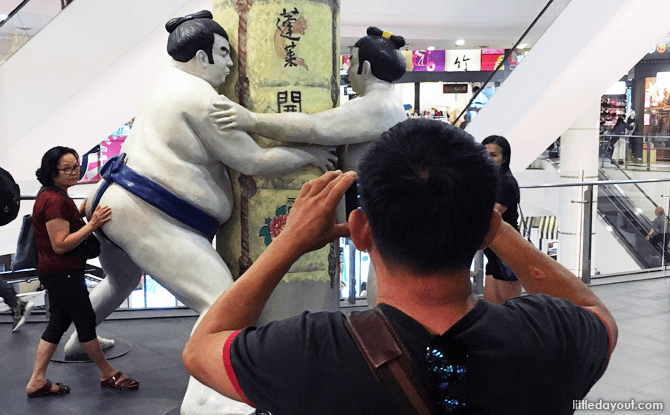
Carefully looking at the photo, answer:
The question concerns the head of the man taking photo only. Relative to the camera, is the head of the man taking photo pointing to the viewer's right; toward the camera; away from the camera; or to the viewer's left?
away from the camera

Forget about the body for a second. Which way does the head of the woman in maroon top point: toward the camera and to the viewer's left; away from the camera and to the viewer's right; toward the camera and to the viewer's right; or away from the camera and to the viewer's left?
toward the camera and to the viewer's right

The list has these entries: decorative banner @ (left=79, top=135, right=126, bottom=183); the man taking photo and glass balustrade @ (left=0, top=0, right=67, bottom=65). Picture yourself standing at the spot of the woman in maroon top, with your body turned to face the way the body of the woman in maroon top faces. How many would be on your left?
2

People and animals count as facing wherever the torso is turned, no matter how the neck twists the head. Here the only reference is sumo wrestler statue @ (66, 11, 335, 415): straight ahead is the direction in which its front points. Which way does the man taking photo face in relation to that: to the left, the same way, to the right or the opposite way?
to the left

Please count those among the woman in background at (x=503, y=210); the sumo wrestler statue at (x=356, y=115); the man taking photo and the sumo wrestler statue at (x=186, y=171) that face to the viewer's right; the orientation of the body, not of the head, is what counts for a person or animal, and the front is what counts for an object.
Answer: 1

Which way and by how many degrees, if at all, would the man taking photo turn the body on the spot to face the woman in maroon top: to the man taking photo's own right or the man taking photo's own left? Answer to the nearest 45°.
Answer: approximately 45° to the man taking photo's own left

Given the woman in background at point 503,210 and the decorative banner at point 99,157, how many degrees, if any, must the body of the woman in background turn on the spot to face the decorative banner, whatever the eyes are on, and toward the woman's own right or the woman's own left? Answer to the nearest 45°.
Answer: approximately 90° to the woman's own right

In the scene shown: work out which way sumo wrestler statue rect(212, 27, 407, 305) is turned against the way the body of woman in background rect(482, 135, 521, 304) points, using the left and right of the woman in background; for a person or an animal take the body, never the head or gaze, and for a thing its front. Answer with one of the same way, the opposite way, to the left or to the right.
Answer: to the right

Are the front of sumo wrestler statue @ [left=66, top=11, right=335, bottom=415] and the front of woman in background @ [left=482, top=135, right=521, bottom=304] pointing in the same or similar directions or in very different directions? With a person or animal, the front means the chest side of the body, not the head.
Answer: very different directions

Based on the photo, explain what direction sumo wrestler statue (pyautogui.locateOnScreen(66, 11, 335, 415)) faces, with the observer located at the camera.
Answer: facing to the right of the viewer

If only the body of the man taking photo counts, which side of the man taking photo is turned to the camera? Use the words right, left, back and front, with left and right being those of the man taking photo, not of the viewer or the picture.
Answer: back

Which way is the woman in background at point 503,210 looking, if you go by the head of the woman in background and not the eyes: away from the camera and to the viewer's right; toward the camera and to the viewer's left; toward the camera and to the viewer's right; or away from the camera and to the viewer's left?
toward the camera and to the viewer's left

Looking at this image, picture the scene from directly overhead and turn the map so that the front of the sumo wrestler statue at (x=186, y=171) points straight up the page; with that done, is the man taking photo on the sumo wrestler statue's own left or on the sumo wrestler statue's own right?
on the sumo wrestler statue's own right

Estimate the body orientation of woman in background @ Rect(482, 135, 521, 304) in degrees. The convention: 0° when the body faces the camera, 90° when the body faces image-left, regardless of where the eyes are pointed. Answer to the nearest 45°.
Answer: approximately 45°

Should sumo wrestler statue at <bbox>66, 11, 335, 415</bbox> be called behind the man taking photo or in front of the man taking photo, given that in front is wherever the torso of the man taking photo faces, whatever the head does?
in front

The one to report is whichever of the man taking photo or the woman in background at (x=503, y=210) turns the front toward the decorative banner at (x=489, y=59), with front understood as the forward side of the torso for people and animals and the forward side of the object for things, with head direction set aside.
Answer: the man taking photo
